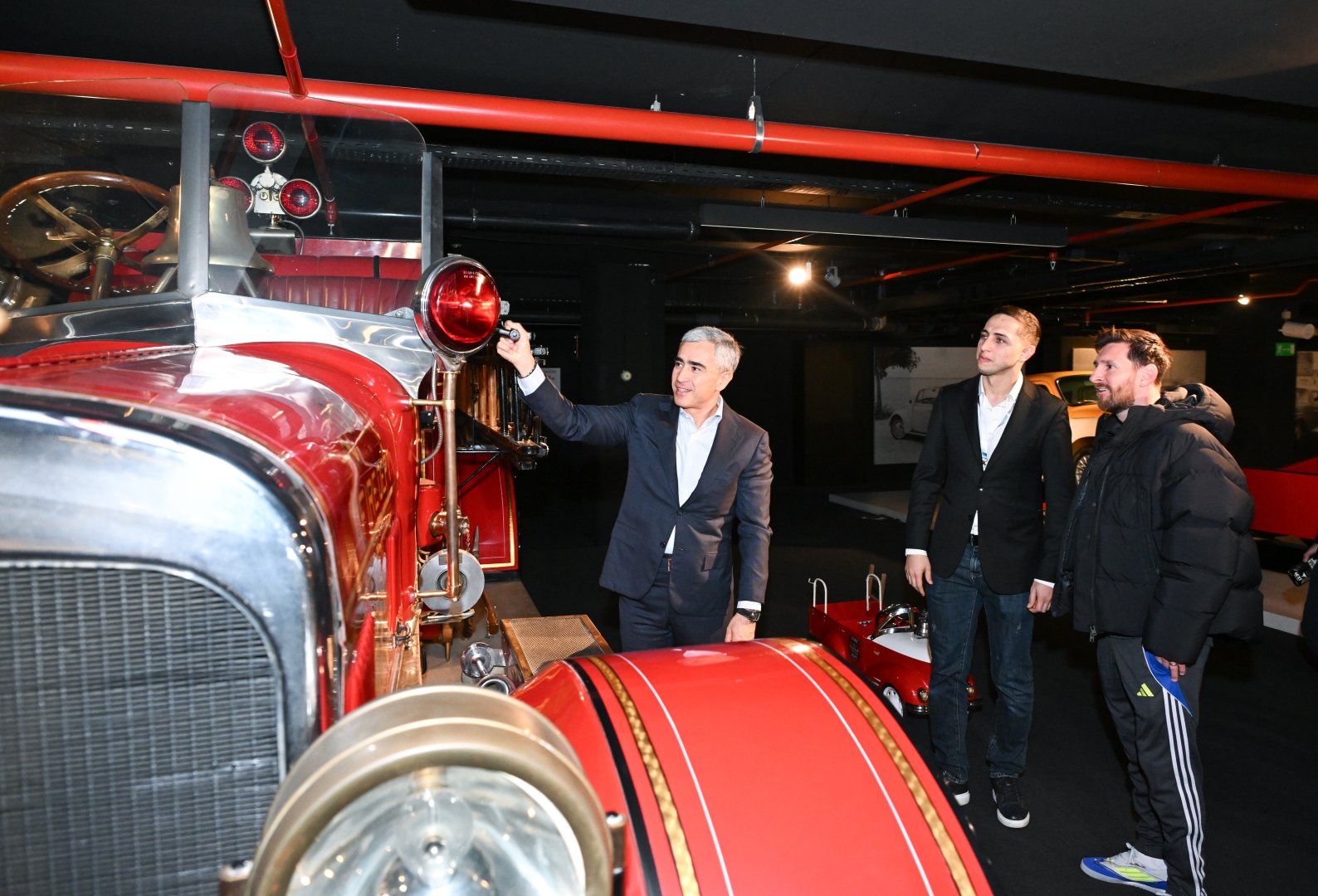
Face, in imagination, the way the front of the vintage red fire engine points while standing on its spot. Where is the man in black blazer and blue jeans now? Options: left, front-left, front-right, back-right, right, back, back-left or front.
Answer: back-left

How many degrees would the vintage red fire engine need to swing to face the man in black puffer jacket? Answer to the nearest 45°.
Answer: approximately 135° to its left

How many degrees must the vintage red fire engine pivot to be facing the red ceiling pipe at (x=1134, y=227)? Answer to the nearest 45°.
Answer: approximately 135° to its left

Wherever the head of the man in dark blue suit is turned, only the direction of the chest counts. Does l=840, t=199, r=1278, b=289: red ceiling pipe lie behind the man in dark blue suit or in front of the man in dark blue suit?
behind

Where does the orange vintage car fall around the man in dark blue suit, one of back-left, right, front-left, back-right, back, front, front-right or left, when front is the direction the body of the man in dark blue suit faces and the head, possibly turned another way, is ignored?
back

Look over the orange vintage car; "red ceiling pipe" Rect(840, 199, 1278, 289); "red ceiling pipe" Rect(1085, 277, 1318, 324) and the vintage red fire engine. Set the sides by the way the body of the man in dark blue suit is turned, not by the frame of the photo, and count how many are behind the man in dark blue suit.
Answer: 3

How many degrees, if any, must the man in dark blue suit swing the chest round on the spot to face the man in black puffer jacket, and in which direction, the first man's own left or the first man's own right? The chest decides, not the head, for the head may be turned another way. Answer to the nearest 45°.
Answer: approximately 135° to the first man's own left

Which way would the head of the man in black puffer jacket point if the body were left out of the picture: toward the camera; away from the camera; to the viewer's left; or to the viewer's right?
to the viewer's left

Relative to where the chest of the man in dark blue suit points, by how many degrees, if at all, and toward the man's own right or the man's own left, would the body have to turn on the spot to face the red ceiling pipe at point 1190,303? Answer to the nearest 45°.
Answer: approximately 180°
